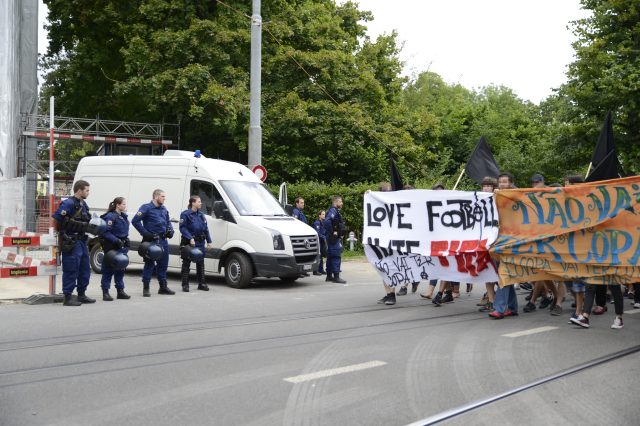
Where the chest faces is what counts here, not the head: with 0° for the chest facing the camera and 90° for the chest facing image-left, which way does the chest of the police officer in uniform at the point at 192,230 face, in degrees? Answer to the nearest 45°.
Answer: approximately 315°

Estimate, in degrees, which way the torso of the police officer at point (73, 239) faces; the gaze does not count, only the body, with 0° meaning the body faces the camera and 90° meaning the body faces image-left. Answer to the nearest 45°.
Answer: approximately 315°

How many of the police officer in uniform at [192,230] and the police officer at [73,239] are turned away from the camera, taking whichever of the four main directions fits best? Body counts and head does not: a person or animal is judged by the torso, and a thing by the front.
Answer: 0

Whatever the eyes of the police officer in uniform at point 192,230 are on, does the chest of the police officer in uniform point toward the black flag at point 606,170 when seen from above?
yes

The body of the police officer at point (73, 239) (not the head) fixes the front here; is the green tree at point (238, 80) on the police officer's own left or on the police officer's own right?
on the police officer's own left

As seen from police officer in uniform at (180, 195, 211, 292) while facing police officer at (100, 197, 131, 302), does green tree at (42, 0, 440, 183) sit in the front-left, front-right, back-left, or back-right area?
back-right

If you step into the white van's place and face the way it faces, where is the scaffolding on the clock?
The scaffolding is roughly at 7 o'clock from the white van.

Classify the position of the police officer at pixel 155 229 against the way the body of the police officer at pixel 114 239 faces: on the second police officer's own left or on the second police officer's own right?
on the second police officer's own left

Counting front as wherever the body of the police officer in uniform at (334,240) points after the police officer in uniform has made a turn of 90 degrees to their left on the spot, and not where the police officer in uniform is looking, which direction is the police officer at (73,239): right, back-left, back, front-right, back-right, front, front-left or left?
back-left
